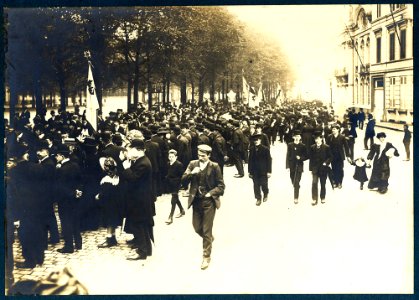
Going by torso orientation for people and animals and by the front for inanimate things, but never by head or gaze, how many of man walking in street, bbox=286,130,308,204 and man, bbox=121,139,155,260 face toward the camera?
1

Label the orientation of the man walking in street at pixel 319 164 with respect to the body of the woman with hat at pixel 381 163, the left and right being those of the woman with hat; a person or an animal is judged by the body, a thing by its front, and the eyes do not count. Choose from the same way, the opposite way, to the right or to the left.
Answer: the same way

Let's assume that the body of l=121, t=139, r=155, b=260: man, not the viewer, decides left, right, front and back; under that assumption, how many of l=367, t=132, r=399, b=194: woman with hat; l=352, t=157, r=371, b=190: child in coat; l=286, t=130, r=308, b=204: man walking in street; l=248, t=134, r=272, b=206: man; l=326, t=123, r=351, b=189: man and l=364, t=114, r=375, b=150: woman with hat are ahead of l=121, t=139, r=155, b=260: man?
0

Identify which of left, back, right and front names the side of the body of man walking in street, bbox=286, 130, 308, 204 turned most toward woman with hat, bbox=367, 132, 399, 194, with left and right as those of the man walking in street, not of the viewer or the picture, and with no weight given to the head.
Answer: left

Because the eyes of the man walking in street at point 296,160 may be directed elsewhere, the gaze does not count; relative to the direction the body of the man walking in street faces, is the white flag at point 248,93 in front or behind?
behind

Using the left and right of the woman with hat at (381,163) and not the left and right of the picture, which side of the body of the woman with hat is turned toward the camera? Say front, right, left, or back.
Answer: front

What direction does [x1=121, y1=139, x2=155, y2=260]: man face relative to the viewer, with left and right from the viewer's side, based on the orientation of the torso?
facing to the left of the viewer

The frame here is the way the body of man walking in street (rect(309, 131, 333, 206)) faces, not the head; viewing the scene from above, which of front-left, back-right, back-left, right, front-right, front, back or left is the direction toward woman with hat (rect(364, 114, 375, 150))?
back-left

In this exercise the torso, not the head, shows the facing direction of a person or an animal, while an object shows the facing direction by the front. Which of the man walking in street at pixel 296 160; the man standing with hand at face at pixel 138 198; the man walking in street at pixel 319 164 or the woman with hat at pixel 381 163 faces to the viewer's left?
the man standing with hand at face at pixel 138 198

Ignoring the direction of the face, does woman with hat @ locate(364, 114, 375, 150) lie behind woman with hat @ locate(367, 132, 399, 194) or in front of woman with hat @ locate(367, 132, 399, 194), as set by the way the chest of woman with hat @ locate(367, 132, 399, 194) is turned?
behind

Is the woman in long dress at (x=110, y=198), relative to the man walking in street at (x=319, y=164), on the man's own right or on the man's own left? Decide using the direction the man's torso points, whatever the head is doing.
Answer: on the man's own right

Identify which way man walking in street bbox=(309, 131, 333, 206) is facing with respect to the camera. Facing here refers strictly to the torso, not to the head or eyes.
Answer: toward the camera

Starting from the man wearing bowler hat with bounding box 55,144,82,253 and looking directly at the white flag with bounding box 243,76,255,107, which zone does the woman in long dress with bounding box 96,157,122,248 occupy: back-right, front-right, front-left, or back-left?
front-right

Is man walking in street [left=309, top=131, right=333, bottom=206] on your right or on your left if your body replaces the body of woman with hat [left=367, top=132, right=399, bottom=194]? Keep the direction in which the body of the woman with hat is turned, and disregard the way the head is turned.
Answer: on your right

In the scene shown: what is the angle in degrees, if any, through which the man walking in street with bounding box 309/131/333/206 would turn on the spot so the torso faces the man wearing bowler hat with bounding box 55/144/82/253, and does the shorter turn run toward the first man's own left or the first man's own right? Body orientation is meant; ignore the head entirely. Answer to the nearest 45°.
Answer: approximately 45° to the first man's own right

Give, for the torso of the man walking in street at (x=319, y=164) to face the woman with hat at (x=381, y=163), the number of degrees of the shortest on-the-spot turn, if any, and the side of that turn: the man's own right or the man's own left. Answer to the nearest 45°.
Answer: approximately 90° to the man's own left
